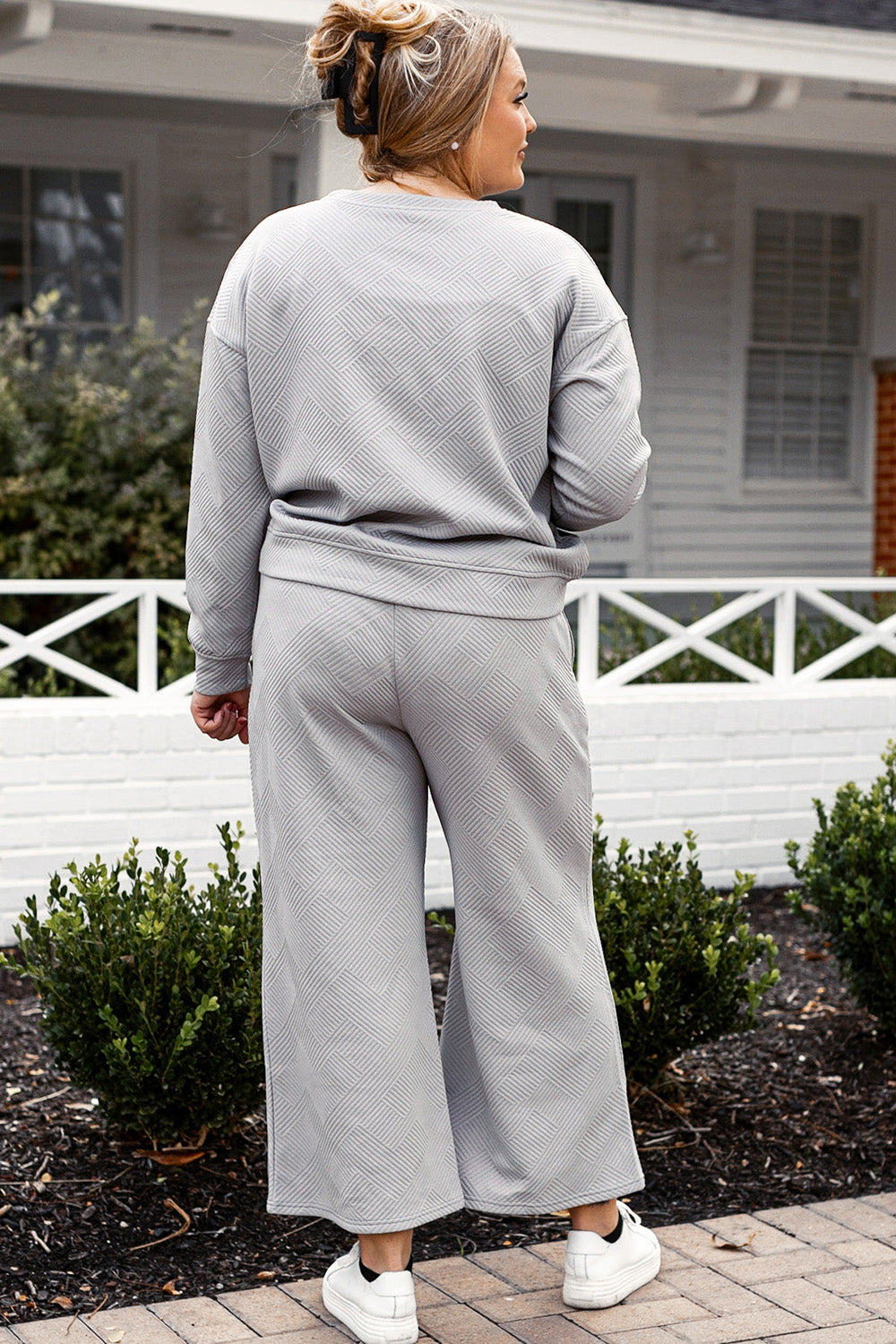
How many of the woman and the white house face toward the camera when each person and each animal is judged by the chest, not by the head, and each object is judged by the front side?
1

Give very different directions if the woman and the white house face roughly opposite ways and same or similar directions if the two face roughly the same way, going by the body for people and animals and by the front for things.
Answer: very different directions

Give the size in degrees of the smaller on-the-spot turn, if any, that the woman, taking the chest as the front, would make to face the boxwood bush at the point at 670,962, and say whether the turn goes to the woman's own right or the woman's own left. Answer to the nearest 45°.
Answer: approximately 45° to the woman's own right

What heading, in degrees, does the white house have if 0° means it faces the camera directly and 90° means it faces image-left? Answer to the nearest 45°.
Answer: approximately 0°

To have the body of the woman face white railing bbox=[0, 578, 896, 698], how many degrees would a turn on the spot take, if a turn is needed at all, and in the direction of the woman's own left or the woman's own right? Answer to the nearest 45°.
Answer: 0° — they already face it

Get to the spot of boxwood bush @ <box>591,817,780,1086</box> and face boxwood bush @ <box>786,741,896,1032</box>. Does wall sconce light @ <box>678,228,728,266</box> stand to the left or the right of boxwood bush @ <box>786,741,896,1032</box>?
left

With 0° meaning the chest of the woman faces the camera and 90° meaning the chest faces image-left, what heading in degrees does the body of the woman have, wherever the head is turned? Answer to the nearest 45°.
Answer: approximately 180°

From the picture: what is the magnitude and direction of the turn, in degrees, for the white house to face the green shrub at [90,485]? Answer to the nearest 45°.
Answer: approximately 45° to its right
